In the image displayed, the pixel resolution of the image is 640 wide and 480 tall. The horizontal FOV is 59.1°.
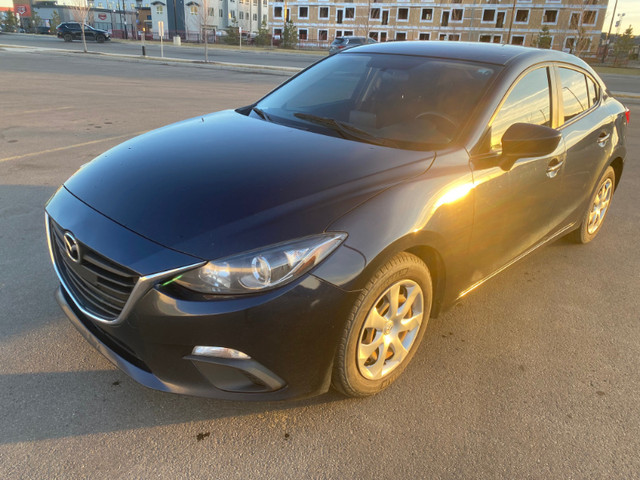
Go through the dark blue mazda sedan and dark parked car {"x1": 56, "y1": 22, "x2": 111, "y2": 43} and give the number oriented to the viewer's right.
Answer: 1

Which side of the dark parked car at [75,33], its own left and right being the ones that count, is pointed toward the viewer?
right

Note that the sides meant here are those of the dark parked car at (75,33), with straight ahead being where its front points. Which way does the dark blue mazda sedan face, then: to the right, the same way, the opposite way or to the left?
the opposite way

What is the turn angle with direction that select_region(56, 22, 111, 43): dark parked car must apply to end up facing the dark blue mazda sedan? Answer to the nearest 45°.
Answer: approximately 90° to its right

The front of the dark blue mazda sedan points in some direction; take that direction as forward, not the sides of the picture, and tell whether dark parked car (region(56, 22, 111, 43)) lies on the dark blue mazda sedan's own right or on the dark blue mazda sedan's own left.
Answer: on the dark blue mazda sedan's own right
